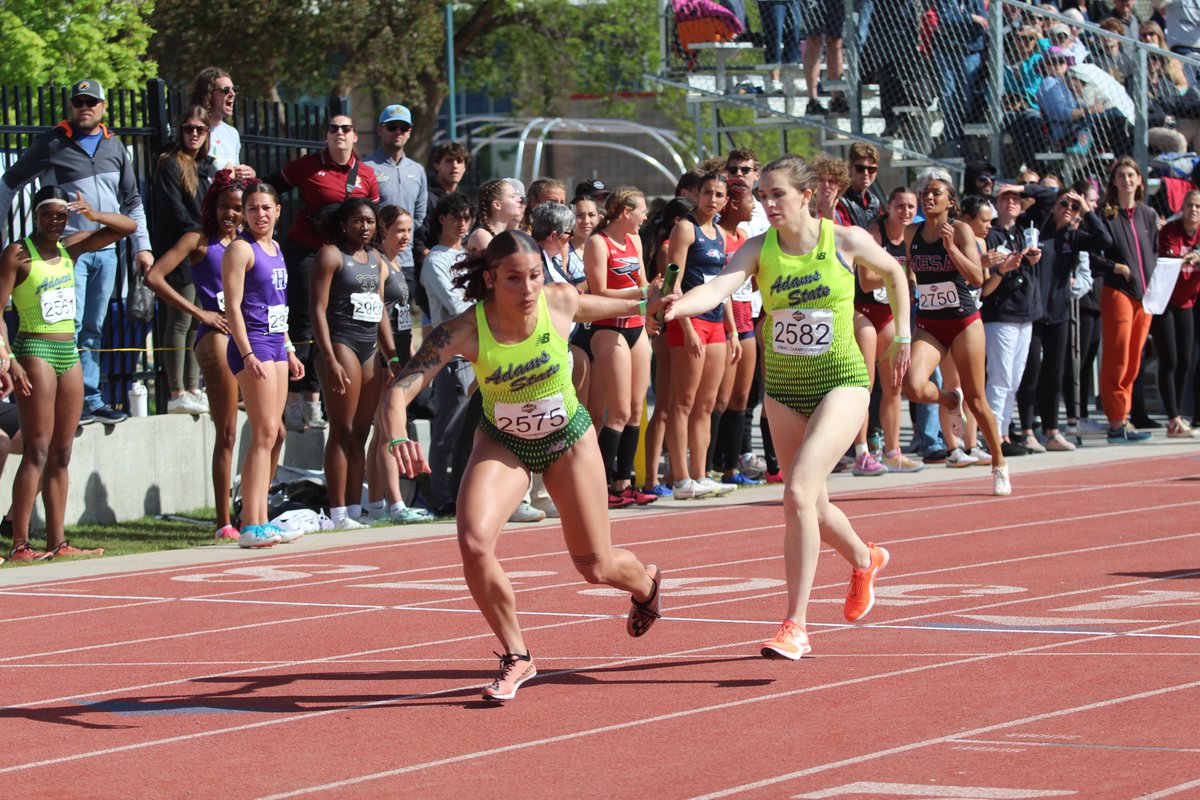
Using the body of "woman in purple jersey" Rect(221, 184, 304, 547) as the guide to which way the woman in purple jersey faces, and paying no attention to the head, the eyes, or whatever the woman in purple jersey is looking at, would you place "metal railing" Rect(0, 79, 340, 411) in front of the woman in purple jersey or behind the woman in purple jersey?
behind

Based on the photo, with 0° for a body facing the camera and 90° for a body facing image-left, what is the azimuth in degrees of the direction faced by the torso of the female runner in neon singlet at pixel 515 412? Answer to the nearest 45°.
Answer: approximately 0°

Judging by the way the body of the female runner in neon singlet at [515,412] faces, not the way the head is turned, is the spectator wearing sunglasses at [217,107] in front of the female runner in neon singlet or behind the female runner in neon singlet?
behind

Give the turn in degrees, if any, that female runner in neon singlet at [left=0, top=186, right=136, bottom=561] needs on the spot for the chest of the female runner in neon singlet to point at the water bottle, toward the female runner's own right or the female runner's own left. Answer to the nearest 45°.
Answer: approximately 135° to the female runner's own left

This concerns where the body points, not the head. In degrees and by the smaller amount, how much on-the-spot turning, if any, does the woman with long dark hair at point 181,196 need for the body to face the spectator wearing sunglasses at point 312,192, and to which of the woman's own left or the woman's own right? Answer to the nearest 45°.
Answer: approximately 45° to the woman's own left

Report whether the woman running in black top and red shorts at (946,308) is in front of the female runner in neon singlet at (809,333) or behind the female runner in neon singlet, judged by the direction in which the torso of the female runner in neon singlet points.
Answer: behind

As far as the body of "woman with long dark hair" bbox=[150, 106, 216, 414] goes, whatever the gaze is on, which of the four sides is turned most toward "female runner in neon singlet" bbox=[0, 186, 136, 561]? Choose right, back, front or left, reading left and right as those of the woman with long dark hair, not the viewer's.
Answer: right

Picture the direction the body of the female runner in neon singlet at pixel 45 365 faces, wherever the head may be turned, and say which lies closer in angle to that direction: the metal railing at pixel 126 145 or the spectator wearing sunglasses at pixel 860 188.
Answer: the spectator wearing sunglasses

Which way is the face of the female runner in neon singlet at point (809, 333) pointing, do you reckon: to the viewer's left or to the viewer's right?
to the viewer's left
